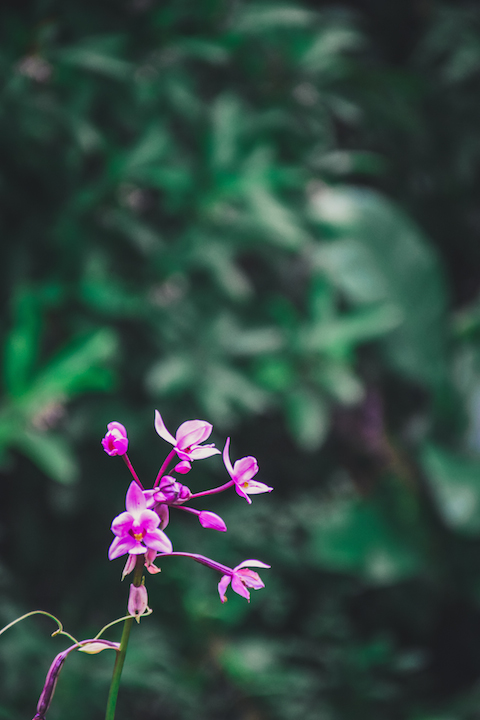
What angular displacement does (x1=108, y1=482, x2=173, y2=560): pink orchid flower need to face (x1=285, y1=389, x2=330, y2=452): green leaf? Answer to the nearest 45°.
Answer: approximately 180°
